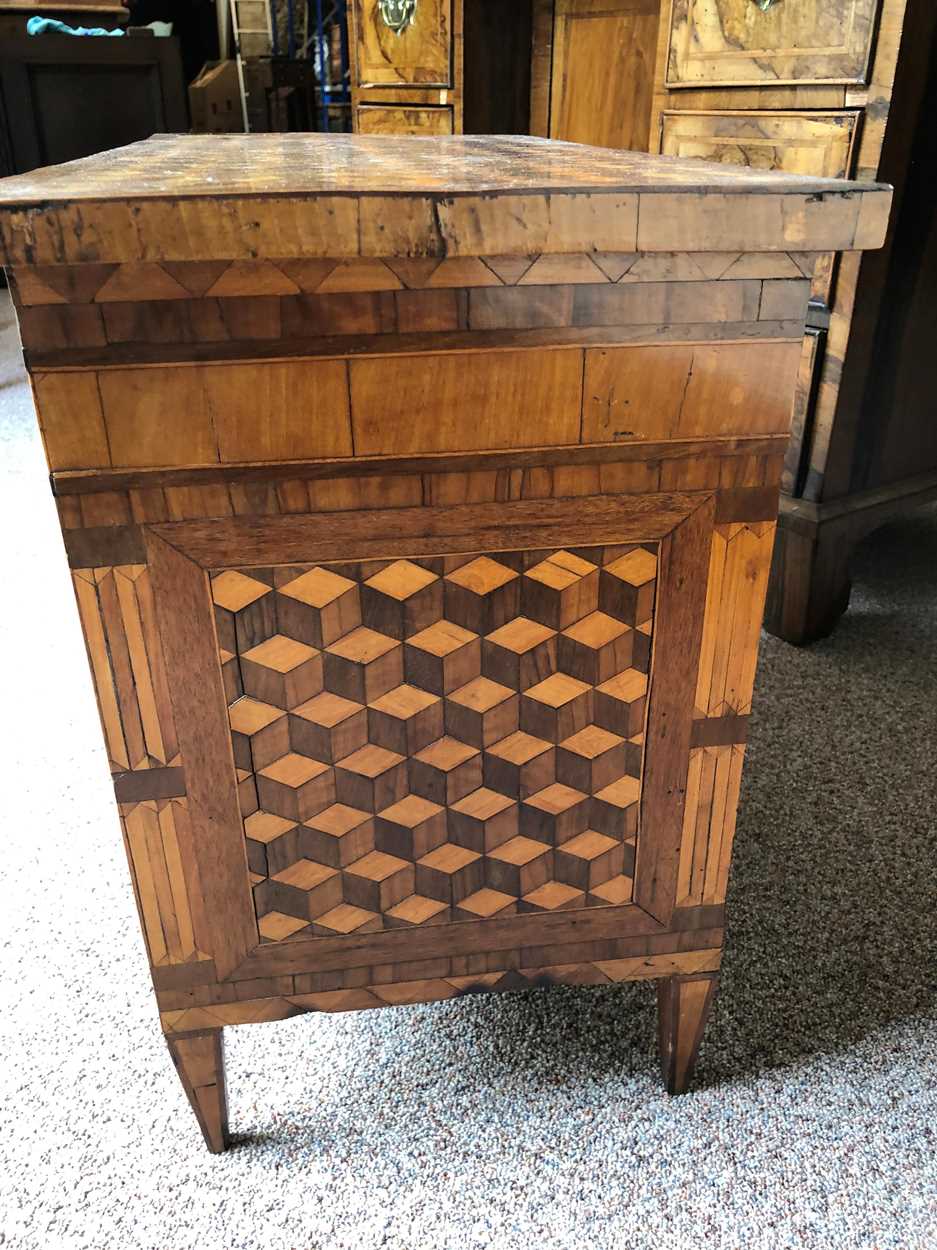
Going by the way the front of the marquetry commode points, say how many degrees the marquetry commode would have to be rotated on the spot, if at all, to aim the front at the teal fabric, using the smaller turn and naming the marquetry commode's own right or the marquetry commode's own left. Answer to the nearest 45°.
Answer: approximately 90° to the marquetry commode's own left

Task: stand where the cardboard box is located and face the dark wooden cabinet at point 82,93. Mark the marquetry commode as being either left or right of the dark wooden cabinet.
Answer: left

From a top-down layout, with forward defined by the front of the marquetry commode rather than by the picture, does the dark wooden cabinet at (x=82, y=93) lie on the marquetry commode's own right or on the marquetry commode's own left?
on the marquetry commode's own left

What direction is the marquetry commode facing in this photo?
to the viewer's right
